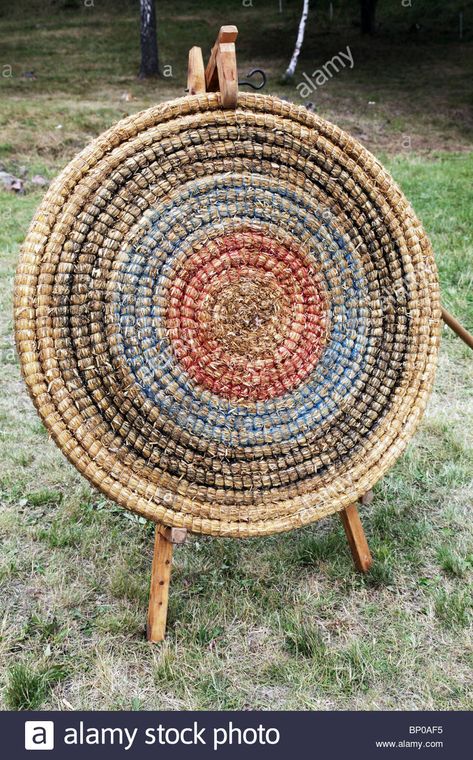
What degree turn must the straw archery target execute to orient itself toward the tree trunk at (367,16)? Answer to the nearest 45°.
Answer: approximately 180°

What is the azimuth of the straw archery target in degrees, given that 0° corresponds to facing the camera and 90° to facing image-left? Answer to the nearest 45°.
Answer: approximately 0°

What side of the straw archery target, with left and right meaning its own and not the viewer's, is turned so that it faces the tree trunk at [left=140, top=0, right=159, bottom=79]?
back
